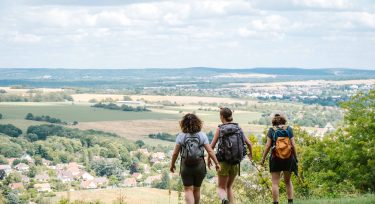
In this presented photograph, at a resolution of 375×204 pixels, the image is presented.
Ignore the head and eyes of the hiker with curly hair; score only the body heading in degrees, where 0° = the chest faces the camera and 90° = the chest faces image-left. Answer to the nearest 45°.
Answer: approximately 180°

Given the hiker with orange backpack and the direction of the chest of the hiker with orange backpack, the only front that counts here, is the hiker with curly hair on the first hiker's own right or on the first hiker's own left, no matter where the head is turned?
on the first hiker's own left

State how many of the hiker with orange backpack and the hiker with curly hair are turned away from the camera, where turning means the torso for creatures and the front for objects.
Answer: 2

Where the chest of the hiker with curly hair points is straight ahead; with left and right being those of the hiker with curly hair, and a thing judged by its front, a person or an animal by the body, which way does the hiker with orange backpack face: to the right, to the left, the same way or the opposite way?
the same way

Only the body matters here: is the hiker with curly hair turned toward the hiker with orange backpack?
no

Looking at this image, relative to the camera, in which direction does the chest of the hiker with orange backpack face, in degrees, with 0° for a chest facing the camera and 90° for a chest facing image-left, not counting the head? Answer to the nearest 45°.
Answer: approximately 180°
